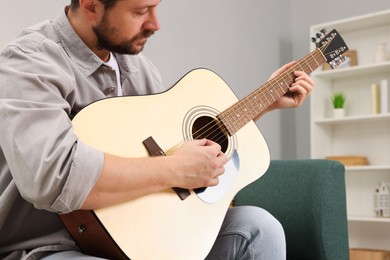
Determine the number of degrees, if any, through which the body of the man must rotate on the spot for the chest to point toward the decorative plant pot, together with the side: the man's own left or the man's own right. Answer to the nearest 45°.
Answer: approximately 90° to the man's own left

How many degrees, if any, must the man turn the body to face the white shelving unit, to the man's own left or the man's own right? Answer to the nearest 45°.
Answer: approximately 90° to the man's own left

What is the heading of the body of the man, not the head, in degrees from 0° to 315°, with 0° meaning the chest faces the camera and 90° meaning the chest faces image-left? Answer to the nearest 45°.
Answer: approximately 315°
